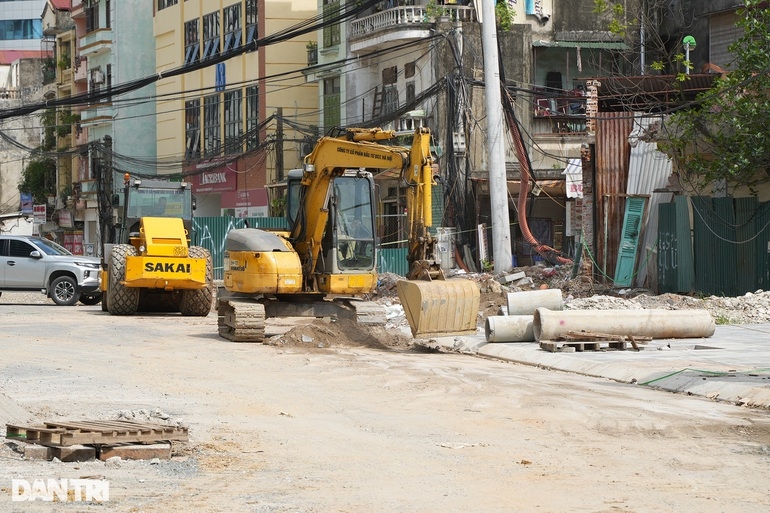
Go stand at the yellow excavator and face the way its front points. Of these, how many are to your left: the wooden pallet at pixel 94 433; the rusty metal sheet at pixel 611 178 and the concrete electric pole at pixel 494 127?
2

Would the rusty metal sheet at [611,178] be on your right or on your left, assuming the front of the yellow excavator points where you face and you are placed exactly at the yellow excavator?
on your left

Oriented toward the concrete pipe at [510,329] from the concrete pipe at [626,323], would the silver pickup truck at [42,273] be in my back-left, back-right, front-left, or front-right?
front-right

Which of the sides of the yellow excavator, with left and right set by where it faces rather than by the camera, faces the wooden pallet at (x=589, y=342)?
front

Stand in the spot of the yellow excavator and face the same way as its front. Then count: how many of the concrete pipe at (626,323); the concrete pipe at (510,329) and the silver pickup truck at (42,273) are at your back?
1

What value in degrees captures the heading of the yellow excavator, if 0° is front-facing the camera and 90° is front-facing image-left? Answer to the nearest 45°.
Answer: approximately 315°

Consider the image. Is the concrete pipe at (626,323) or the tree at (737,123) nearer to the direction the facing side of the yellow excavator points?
the concrete pipe

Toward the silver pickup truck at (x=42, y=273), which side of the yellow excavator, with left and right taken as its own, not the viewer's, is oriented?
back

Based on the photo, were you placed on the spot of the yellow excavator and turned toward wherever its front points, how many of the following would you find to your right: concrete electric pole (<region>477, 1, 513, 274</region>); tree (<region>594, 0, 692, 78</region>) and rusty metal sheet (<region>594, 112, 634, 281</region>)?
0

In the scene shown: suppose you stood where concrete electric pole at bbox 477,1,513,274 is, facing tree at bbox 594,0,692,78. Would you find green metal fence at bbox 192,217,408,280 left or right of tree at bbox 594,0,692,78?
left

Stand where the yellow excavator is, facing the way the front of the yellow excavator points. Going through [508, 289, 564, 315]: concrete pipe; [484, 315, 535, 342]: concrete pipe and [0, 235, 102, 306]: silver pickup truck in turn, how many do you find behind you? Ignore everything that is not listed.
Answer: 1

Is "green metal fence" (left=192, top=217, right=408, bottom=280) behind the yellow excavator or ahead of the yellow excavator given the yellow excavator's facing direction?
behind

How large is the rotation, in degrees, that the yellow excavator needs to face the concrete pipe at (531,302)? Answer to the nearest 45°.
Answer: approximately 45° to its left
